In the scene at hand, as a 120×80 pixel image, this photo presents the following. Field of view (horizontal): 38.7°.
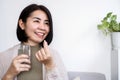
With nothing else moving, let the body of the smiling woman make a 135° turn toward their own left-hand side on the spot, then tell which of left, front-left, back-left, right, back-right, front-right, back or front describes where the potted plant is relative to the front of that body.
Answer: front-right

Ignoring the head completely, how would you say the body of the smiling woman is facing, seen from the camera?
toward the camera

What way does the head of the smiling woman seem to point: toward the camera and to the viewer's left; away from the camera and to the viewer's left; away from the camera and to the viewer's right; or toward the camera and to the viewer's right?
toward the camera and to the viewer's right
